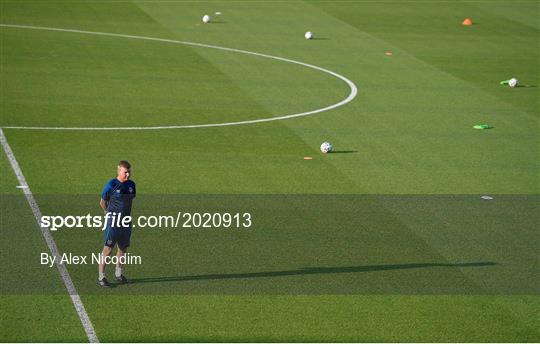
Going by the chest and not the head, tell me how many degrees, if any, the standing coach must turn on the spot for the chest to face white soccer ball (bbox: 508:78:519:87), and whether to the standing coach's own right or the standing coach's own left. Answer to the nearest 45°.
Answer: approximately 90° to the standing coach's own left

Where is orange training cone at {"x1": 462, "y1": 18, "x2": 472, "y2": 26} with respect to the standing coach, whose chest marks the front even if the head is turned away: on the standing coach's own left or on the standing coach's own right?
on the standing coach's own left

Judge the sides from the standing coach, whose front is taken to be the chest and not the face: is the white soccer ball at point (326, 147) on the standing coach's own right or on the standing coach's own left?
on the standing coach's own left
